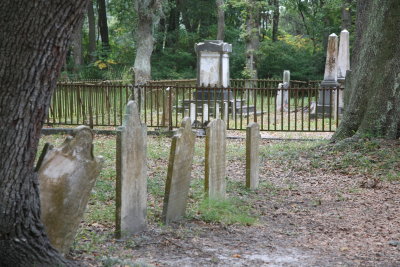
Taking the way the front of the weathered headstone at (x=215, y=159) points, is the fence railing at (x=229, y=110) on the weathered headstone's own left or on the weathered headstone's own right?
on the weathered headstone's own left

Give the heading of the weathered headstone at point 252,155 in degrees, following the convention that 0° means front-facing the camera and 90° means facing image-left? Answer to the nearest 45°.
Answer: approximately 315°

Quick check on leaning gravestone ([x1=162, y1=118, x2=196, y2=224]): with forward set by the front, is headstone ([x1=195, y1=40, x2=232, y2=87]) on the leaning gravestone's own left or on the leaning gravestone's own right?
on the leaning gravestone's own left

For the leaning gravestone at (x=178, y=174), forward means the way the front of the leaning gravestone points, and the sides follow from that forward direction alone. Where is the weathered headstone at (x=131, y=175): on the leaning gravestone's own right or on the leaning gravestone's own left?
on the leaning gravestone's own right

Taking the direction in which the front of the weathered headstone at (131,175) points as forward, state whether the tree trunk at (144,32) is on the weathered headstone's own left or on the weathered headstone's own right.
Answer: on the weathered headstone's own left

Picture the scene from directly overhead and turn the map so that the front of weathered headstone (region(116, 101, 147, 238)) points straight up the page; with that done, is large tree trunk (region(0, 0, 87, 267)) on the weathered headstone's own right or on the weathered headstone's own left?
on the weathered headstone's own right

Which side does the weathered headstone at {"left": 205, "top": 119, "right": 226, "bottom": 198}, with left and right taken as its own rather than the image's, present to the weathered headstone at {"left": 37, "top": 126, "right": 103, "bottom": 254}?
right
